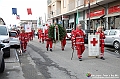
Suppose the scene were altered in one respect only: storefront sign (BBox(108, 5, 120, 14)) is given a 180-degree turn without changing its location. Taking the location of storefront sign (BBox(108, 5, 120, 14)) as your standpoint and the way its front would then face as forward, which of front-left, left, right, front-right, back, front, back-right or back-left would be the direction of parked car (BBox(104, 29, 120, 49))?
back-right

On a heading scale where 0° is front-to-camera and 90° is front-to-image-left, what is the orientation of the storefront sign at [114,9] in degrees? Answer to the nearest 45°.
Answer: approximately 45°

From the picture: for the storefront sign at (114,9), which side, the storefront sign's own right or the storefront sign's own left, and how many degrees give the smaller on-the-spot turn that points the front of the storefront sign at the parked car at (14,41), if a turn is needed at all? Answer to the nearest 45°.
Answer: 0° — it already faces it

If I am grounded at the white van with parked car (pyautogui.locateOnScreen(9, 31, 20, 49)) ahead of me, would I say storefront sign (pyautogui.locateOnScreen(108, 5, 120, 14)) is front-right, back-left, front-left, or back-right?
front-right

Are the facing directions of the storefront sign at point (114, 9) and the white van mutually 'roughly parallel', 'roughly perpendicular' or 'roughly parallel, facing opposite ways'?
roughly perpendicular

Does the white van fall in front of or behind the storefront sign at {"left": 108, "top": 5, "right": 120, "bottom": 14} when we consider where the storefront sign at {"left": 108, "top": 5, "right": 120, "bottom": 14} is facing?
in front

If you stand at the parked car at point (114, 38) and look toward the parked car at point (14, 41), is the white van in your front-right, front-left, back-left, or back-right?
front-left
